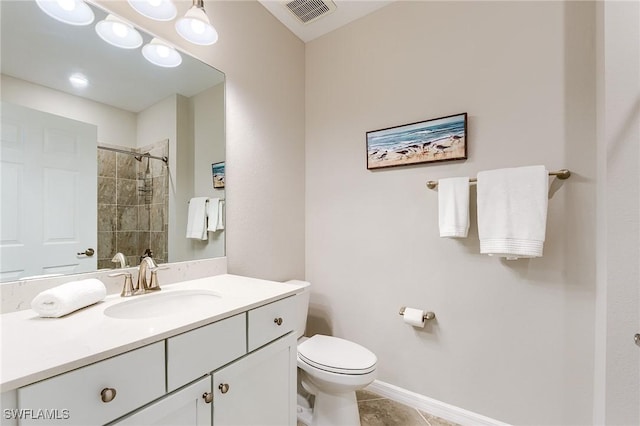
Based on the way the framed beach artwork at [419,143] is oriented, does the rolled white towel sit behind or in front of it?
in front

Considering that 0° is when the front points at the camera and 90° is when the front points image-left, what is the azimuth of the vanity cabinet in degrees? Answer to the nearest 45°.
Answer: approximately 315°

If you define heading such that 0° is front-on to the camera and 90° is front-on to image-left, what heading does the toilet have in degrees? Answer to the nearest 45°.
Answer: approximately 315°

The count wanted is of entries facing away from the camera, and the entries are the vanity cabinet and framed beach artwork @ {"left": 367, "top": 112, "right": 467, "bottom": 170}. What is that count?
0

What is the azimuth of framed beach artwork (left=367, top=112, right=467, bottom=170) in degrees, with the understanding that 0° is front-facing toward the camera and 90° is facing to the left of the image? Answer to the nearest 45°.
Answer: approximately 45°

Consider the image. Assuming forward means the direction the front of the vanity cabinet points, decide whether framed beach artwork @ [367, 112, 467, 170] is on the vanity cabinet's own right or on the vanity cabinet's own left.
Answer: on the vanity cabinet's own left
